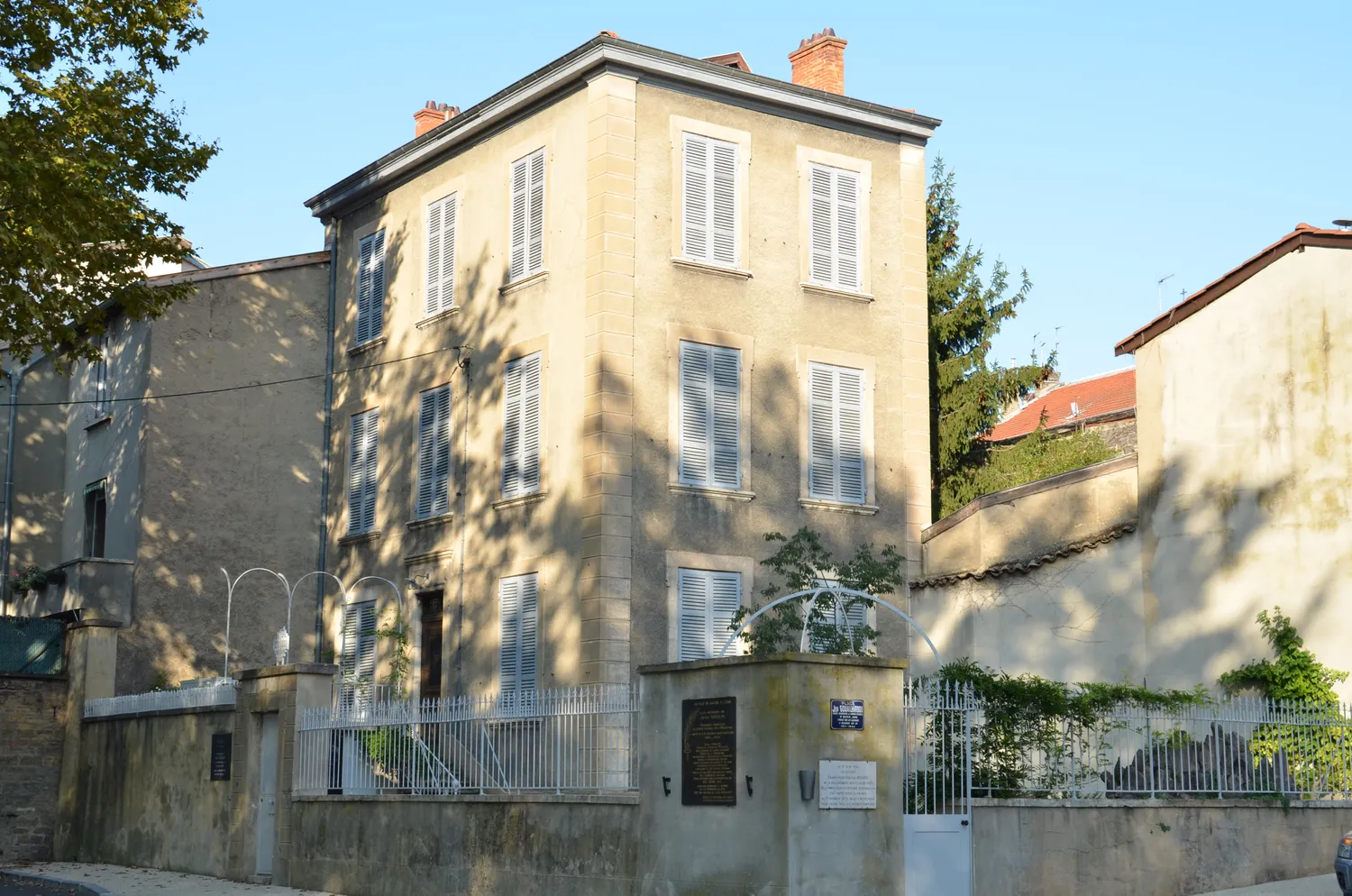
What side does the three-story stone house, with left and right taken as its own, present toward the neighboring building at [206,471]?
right

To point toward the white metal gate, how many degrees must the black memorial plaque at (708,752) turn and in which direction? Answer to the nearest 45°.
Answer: approximately 90° to its left

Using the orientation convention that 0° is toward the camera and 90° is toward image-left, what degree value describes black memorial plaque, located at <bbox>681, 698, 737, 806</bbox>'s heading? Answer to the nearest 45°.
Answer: approximately 0°

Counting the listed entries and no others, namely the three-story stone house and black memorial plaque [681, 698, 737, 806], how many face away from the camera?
0

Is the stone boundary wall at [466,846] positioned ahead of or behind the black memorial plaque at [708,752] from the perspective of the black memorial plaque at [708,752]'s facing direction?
behind

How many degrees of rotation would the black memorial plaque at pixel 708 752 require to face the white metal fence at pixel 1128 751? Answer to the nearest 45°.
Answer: approximately 135° to its left

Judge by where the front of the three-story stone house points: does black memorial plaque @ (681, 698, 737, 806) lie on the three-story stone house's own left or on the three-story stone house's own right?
on the three-story stone house's own left

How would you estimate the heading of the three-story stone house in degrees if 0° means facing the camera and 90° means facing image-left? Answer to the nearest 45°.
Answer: approximately 45°

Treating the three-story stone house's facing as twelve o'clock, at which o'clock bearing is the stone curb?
The stone curb is roughly at 1 o'clock from the three-story stone house.

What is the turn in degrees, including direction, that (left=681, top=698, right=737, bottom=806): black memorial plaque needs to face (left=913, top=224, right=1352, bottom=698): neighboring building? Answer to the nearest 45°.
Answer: approximately 135° to its left
